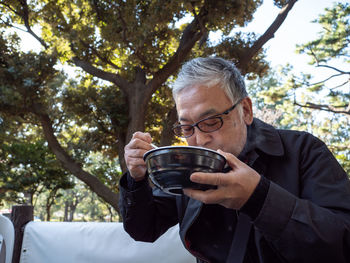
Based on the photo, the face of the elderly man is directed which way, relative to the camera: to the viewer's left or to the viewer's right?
to the viewer's left

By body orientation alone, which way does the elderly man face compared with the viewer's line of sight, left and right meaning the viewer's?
facing the viewer and to the left of the viewer
